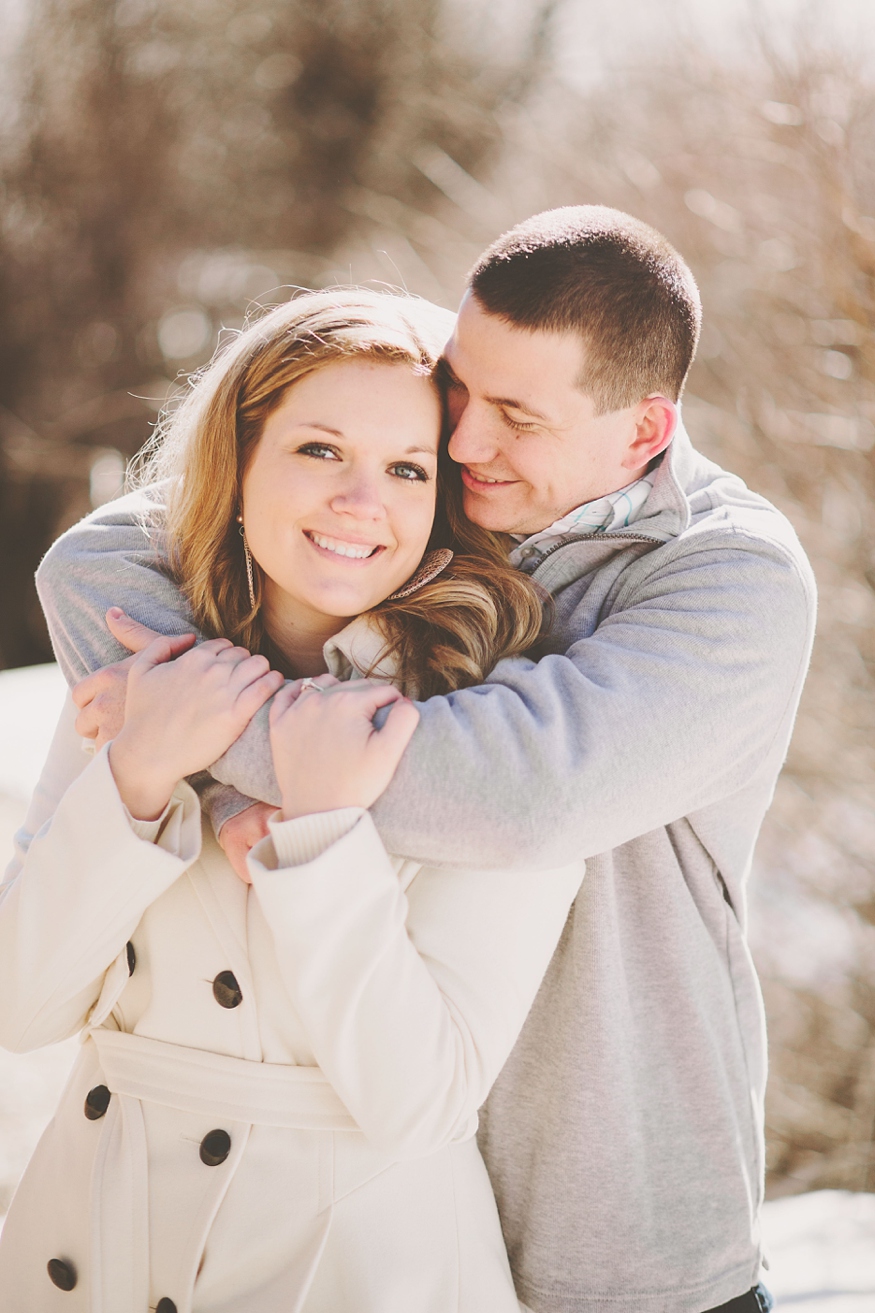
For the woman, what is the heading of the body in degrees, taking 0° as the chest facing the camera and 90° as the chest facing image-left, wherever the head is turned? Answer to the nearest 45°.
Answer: approximately 45°
